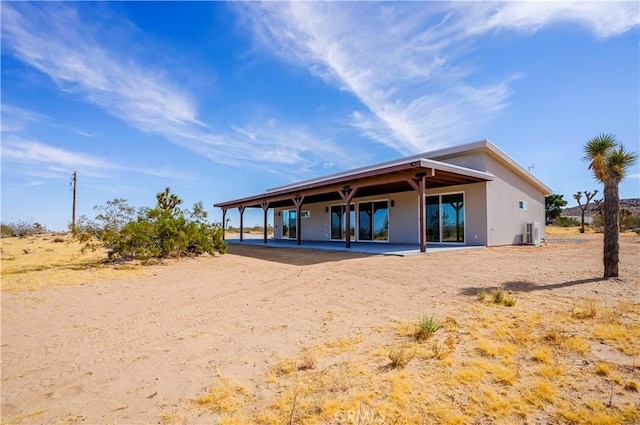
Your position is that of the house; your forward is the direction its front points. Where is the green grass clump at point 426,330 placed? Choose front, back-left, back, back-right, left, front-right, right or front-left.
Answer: front-left

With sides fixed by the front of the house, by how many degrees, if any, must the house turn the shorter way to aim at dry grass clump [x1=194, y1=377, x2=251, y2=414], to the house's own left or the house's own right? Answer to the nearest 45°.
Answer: approximately 45° to the house's own left

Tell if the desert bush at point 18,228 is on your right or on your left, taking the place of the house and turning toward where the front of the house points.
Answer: on your right

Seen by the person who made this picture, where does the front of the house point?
facing the viewer and to the left of the viewer

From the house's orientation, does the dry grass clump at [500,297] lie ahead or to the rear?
ahead

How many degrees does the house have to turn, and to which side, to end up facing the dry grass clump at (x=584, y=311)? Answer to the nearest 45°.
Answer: approximately 45° to its left
